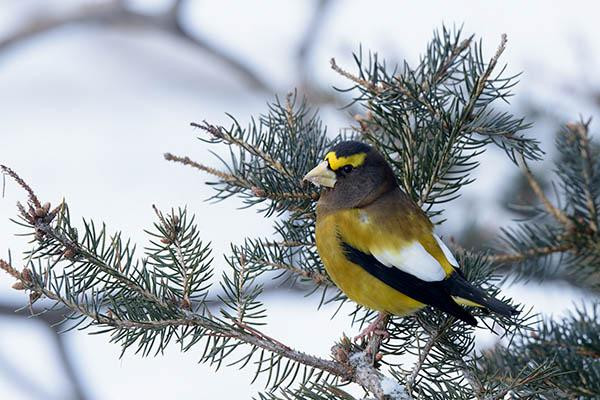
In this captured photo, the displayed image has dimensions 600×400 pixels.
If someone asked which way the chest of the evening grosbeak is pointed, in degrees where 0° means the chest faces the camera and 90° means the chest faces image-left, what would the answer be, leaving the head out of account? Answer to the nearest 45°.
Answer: approximately 90°
